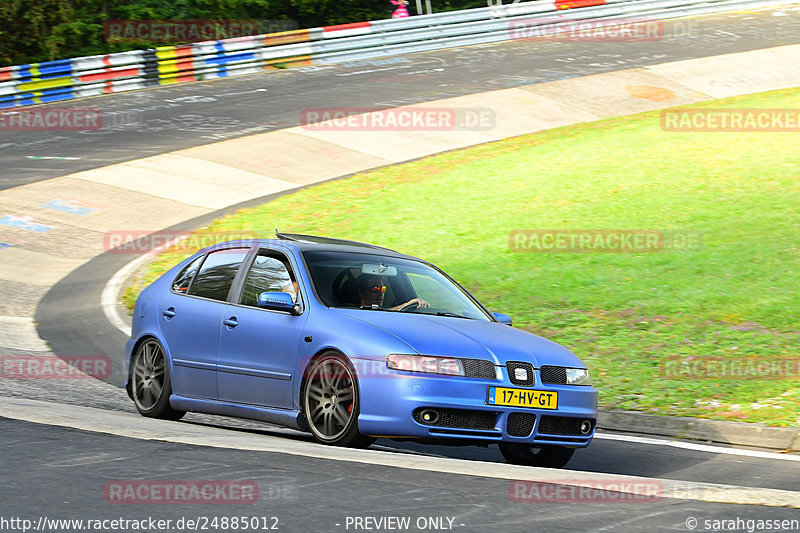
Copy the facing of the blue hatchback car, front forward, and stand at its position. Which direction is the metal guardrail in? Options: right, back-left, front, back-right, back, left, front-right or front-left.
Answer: back-left

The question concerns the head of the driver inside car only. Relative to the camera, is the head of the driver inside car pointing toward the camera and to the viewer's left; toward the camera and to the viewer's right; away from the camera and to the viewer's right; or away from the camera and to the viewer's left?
toward the camera and to the viewer's right

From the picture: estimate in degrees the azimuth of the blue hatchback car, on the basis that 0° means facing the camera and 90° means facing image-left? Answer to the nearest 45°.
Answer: approximately 315°
